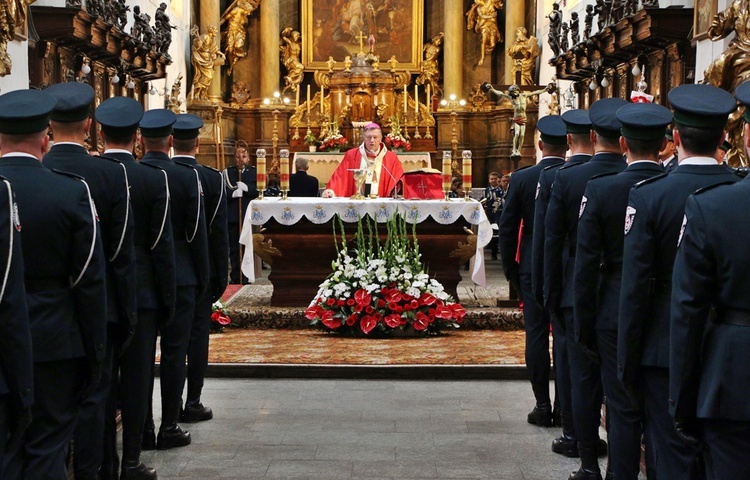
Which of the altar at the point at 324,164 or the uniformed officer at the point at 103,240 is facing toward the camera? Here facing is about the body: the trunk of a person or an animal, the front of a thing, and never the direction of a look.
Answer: the altar

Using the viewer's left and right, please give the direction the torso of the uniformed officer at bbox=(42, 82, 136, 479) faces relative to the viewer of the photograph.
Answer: facing away from the viewer

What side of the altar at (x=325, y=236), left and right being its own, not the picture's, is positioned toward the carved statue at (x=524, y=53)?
back

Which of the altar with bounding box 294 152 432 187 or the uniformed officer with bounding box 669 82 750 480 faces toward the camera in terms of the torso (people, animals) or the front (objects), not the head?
the altar

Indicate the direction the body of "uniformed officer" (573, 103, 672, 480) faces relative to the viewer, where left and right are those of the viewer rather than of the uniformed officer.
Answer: facing away from the viewer

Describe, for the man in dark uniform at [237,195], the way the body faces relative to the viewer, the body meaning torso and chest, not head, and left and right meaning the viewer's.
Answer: facing the viewer

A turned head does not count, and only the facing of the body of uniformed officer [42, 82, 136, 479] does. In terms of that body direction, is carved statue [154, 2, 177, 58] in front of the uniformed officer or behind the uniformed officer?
in front

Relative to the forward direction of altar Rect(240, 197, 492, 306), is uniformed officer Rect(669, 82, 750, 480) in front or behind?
in front

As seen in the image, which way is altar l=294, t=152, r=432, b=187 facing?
toward the camera

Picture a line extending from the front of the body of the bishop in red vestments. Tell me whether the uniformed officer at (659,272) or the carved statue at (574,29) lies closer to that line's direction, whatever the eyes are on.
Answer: the uniformed officer

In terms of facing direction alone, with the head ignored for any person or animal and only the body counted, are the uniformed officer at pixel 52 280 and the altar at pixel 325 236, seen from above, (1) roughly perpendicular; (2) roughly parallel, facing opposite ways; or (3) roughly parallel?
roughly parallel, facing opposite ways

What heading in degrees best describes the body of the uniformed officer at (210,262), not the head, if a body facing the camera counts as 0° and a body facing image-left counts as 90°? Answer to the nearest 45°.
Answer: approximately 180°

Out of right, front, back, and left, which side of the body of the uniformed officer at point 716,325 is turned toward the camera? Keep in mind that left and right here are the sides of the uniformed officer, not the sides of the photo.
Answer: back

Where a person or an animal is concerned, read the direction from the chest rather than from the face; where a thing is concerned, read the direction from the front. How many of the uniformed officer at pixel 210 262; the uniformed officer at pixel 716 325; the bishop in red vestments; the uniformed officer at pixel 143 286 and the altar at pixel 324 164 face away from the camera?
3

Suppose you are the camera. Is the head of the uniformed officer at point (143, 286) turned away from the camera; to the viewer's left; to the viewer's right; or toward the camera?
away from the camera

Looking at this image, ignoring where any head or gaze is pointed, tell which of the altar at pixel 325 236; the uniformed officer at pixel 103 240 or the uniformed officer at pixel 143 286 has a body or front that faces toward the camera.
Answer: the altar

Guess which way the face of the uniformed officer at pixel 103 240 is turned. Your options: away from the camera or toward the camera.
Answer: away from the camera

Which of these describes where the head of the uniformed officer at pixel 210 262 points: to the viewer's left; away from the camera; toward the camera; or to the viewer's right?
away from the camera

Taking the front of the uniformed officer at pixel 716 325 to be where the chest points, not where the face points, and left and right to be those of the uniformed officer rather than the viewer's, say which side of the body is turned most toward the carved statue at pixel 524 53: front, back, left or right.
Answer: front

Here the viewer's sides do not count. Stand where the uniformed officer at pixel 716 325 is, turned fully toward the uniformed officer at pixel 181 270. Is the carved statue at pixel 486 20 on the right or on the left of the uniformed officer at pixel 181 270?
right

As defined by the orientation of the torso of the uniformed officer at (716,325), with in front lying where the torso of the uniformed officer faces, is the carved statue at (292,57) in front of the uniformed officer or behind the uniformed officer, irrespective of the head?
in front

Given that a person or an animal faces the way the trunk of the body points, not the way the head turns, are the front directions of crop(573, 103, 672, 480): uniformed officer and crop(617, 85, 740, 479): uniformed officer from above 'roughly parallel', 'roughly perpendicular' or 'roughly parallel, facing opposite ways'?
roughly parallel
